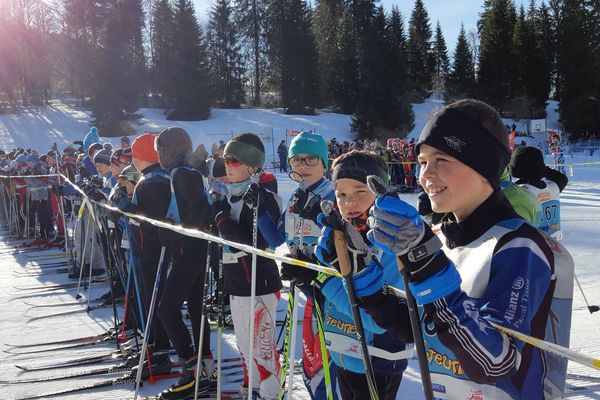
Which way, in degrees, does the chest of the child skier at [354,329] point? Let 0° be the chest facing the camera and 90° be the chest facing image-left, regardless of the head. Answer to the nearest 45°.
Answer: approximately 45°

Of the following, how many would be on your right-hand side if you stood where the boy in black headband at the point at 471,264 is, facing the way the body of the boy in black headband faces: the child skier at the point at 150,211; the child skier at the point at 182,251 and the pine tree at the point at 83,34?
3

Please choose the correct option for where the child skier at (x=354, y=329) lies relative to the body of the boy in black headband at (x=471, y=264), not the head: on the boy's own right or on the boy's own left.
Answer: on the boy's own right

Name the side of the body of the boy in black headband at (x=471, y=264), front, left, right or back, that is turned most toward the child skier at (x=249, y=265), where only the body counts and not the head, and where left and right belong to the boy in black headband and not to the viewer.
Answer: right

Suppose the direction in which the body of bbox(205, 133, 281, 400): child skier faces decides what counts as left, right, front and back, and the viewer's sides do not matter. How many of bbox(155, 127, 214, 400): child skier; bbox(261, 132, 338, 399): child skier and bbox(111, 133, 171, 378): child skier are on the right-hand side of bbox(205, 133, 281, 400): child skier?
2

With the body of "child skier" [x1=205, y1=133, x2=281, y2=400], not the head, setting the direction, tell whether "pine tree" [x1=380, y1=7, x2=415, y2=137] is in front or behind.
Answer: behind
